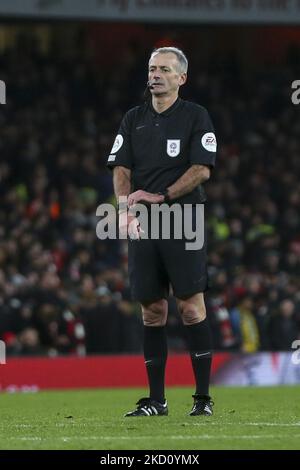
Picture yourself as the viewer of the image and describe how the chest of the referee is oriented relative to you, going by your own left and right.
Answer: facing the viewer and to the left of the viewer

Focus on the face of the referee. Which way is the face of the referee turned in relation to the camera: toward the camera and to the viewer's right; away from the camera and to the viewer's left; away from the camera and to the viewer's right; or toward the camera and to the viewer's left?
toward the camera and to the viewer's left
